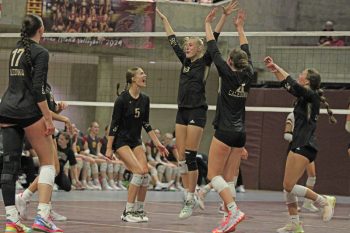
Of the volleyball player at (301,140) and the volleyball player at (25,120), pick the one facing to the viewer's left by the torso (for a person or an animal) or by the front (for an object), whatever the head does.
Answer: the volleyball player at (301,140)

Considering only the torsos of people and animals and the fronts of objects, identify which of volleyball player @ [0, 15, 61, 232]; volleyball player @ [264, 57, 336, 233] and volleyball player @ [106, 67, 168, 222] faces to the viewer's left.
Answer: volleyball player @ [264, 57, 336, 233]

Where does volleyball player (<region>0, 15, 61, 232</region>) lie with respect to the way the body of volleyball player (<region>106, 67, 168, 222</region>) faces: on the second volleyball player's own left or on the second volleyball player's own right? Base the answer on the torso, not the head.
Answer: on the second volleyball player's own right

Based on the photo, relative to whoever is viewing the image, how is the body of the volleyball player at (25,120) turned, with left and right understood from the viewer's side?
facing away from the viewer and to the right of the viewer

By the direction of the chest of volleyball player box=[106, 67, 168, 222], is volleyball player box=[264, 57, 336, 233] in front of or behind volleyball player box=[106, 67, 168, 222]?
in front

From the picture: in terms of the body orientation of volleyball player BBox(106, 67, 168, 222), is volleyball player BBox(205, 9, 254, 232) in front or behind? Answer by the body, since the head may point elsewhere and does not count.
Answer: in front

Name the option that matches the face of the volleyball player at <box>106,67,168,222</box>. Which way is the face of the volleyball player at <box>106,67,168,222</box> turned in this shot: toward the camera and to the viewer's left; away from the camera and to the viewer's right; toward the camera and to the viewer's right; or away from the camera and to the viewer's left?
toward the camera and to the viewer's right

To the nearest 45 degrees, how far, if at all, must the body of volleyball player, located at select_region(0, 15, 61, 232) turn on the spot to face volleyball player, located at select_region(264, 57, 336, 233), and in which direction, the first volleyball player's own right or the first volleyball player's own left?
approximately 45° to the first volleyball player's own right

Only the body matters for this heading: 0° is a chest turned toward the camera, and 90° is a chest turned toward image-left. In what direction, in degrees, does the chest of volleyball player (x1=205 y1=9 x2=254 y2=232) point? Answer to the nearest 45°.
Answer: approximately 135°

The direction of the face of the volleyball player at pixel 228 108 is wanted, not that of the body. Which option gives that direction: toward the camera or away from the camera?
away from the camera

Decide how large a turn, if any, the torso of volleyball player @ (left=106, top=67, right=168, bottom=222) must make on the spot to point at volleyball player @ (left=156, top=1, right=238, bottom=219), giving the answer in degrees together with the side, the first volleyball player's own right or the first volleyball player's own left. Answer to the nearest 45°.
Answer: approximately 45° to the first volleyball player's own left

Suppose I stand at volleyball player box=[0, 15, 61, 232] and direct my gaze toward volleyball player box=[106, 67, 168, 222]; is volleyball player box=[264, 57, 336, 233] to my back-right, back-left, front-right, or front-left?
front-right

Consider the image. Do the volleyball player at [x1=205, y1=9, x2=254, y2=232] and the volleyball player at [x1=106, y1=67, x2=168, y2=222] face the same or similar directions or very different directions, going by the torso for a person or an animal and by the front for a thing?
very different directions
